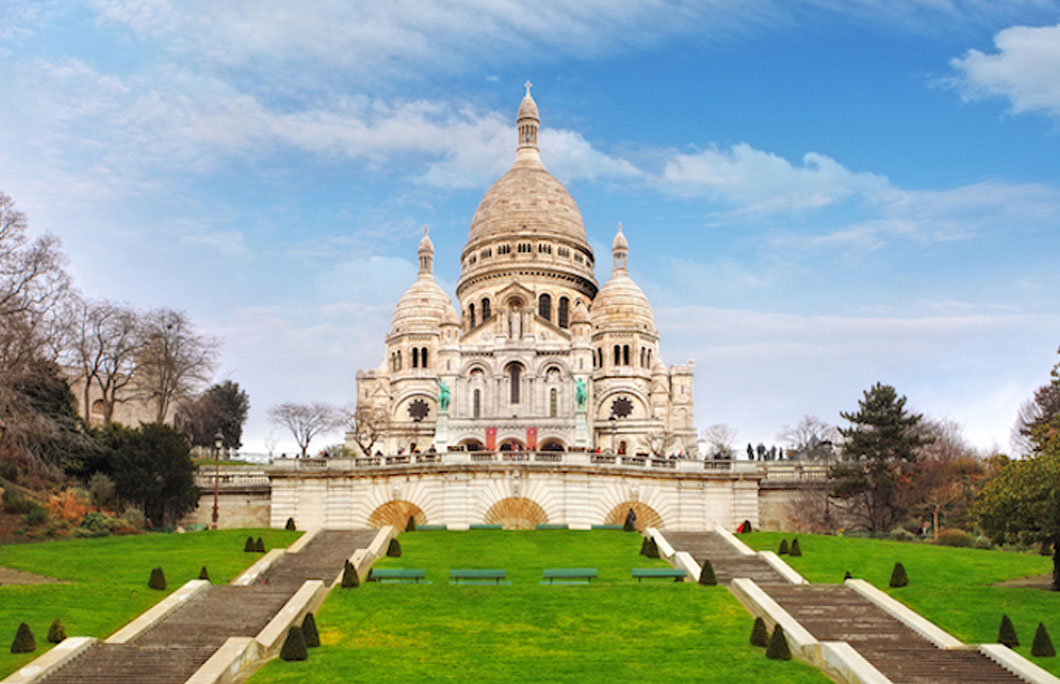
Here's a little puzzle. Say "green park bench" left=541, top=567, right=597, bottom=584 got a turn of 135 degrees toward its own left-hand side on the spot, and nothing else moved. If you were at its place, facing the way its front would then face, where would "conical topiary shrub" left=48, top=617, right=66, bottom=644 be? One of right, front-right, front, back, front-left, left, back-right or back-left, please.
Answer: back

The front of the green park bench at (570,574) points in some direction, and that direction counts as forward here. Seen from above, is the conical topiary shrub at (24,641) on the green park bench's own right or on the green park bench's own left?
on the green park bench's own right

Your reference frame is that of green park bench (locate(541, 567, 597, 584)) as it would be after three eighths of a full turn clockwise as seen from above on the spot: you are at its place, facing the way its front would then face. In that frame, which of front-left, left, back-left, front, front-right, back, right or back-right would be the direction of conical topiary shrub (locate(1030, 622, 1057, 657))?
back

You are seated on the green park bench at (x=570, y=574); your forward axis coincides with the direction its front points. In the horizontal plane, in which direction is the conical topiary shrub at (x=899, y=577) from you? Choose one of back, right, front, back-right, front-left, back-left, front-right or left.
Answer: left

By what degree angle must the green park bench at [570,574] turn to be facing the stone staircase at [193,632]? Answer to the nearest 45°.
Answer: approximately 45° to its right

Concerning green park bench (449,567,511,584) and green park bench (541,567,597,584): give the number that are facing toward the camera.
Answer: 2

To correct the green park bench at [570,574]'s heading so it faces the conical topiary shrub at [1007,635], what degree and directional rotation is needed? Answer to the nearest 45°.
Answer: approximately 45° to its left

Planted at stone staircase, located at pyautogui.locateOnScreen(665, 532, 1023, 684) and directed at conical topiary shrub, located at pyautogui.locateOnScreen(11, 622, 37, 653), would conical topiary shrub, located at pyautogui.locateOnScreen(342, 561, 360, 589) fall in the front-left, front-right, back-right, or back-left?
front-right

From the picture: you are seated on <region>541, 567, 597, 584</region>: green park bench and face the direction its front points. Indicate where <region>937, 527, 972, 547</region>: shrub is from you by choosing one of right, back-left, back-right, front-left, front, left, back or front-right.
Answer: back-left

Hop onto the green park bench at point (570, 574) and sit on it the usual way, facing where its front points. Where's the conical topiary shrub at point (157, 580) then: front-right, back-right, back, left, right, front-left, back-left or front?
right

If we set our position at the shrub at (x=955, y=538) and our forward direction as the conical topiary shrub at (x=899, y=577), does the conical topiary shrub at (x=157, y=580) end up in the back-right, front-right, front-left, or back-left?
front-right

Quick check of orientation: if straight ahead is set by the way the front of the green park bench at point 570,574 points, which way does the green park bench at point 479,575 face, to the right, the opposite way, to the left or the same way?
the same way

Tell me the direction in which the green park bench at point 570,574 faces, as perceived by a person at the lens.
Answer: facing the viewer

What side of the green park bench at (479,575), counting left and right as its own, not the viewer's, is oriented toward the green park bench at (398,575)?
right

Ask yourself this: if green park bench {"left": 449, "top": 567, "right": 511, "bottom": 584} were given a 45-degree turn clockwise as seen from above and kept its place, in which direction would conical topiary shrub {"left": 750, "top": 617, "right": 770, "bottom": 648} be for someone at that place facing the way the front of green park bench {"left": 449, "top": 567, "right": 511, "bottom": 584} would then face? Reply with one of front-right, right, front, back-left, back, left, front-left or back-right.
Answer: left

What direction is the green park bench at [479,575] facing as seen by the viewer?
toward the camera

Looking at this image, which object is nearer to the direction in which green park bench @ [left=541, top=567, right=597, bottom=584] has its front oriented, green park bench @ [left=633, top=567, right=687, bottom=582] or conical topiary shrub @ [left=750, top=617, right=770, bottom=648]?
the conical topiary shrub

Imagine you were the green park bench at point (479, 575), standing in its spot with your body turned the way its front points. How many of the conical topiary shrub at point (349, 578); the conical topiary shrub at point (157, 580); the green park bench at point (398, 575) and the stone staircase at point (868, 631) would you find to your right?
3
